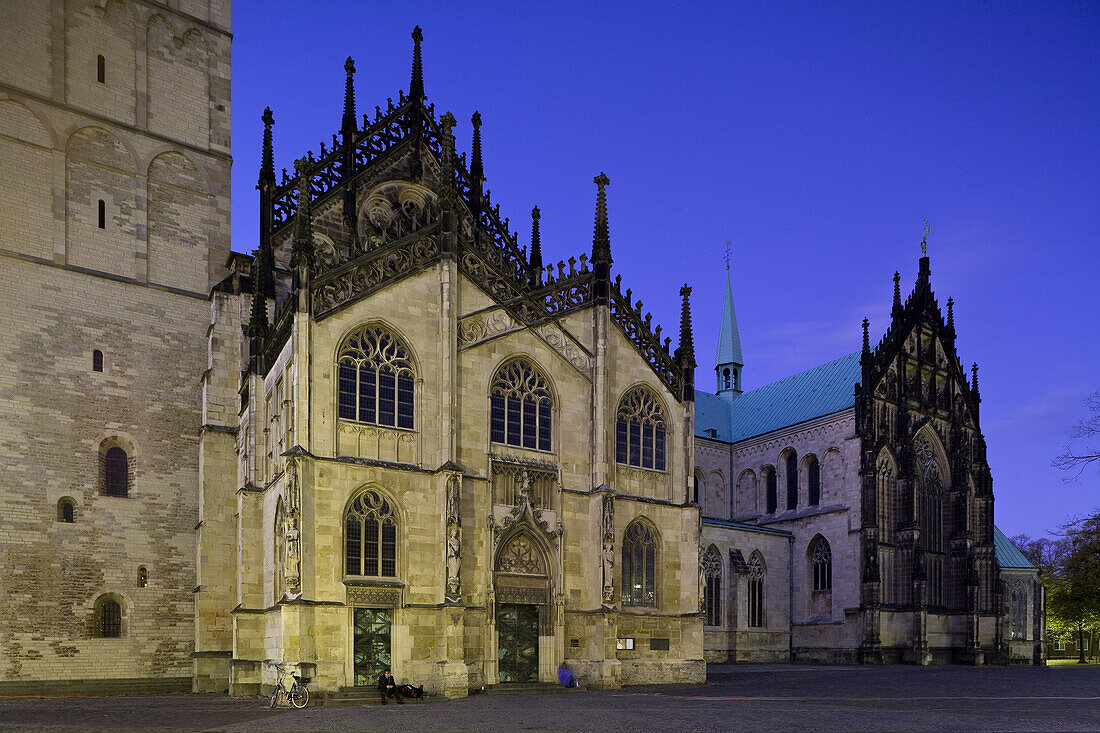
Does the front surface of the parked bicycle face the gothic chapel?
no
